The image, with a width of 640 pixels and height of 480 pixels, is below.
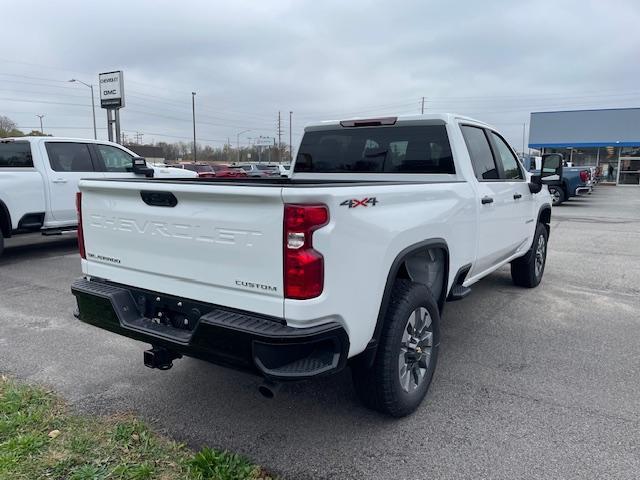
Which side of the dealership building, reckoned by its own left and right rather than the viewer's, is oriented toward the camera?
front

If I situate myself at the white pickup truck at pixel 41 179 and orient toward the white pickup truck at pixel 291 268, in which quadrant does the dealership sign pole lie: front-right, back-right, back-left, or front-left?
back-left

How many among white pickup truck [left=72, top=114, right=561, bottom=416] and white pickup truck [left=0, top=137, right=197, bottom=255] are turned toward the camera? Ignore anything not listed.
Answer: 0

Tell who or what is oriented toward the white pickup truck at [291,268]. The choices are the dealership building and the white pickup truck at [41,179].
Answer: the dealership building

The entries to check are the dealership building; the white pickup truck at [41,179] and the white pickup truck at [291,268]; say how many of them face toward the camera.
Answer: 1

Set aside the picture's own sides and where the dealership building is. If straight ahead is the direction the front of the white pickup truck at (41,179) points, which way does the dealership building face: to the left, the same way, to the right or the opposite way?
the opposite way

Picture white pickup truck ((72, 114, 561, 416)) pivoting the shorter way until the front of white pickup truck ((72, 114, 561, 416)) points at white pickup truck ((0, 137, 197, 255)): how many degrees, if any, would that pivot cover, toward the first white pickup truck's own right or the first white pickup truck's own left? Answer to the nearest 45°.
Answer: approximately 90° to the first white pickup truck's own left

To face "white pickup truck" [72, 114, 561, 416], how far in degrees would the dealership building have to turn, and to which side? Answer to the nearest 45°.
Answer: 0° — it already faces it

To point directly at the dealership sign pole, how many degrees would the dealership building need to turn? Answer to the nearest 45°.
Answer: approximately 45° to its right

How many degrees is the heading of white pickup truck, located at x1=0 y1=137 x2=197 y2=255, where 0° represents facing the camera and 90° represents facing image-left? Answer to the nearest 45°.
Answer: approximately 225°

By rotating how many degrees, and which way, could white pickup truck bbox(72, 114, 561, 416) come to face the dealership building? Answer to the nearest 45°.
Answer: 0° — it already faces it

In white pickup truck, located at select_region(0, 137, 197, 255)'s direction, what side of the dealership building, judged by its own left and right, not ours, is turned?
front

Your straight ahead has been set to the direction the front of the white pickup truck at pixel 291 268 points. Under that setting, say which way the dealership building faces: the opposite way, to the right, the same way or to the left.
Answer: the opposite way

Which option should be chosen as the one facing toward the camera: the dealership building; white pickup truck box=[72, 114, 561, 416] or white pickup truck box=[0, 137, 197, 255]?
the dealership building
